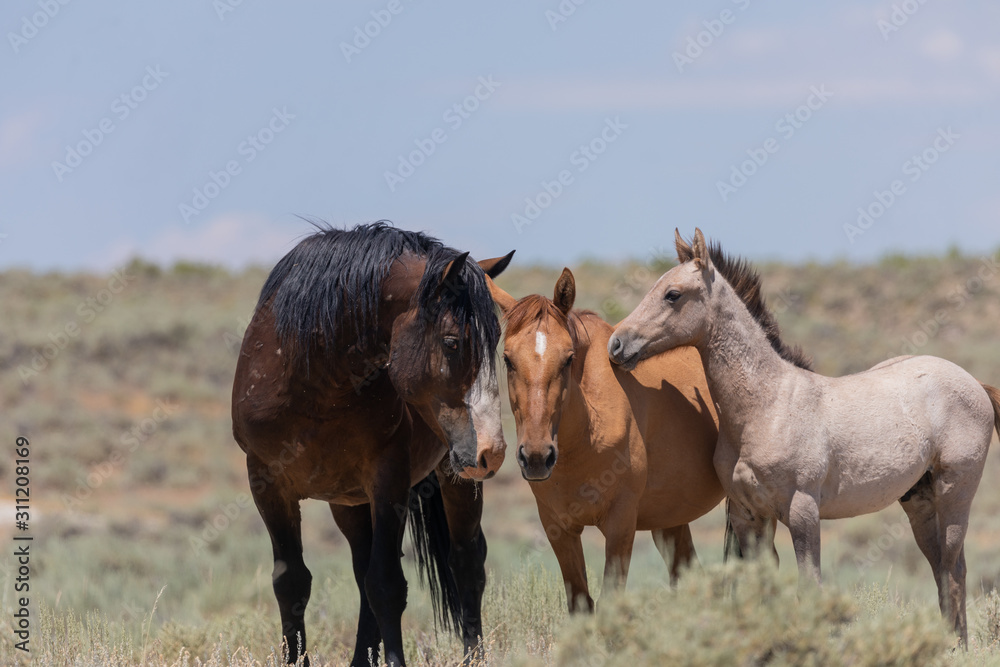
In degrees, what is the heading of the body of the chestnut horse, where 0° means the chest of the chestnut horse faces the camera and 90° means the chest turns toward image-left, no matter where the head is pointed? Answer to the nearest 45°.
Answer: approximately 45°

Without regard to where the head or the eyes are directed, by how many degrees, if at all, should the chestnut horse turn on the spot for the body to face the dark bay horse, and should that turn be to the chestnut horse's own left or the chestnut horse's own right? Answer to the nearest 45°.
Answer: approximately 45° to the chestnut horse's own right

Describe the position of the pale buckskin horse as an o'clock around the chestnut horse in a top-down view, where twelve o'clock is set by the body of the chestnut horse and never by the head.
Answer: The pale buckskin horse is roughly at 7 o'clock from the chestnut horse.

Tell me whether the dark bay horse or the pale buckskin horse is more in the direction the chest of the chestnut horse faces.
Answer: the dark bay horse
